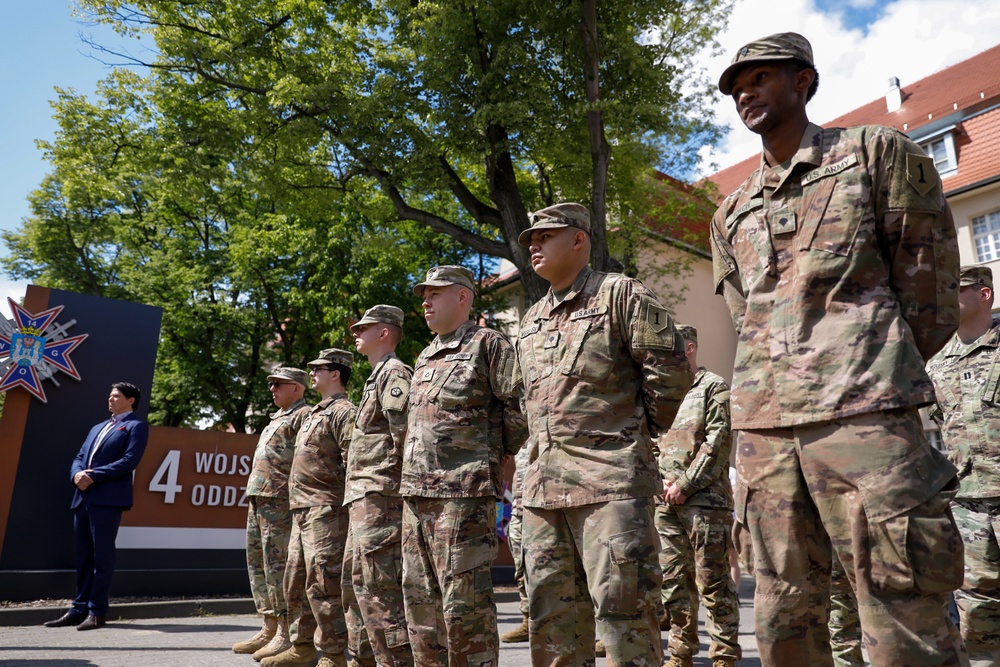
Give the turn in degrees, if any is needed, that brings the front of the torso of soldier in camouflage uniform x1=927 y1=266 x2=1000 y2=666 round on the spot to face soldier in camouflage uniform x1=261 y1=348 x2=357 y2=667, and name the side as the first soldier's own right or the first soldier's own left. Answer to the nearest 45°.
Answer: approximately 45° to the first soldier's own right

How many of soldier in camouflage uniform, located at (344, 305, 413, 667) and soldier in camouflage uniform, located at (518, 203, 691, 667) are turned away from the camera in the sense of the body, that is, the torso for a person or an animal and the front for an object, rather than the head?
0

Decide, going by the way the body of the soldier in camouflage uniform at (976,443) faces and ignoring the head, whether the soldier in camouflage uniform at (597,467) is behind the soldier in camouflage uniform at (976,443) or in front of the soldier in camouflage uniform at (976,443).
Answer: in front

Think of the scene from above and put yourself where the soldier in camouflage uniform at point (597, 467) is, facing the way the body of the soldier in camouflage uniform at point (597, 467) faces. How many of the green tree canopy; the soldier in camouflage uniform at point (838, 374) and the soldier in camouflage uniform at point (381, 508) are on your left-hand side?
1

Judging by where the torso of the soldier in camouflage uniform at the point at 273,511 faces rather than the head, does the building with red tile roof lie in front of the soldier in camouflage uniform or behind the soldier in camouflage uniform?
behind
